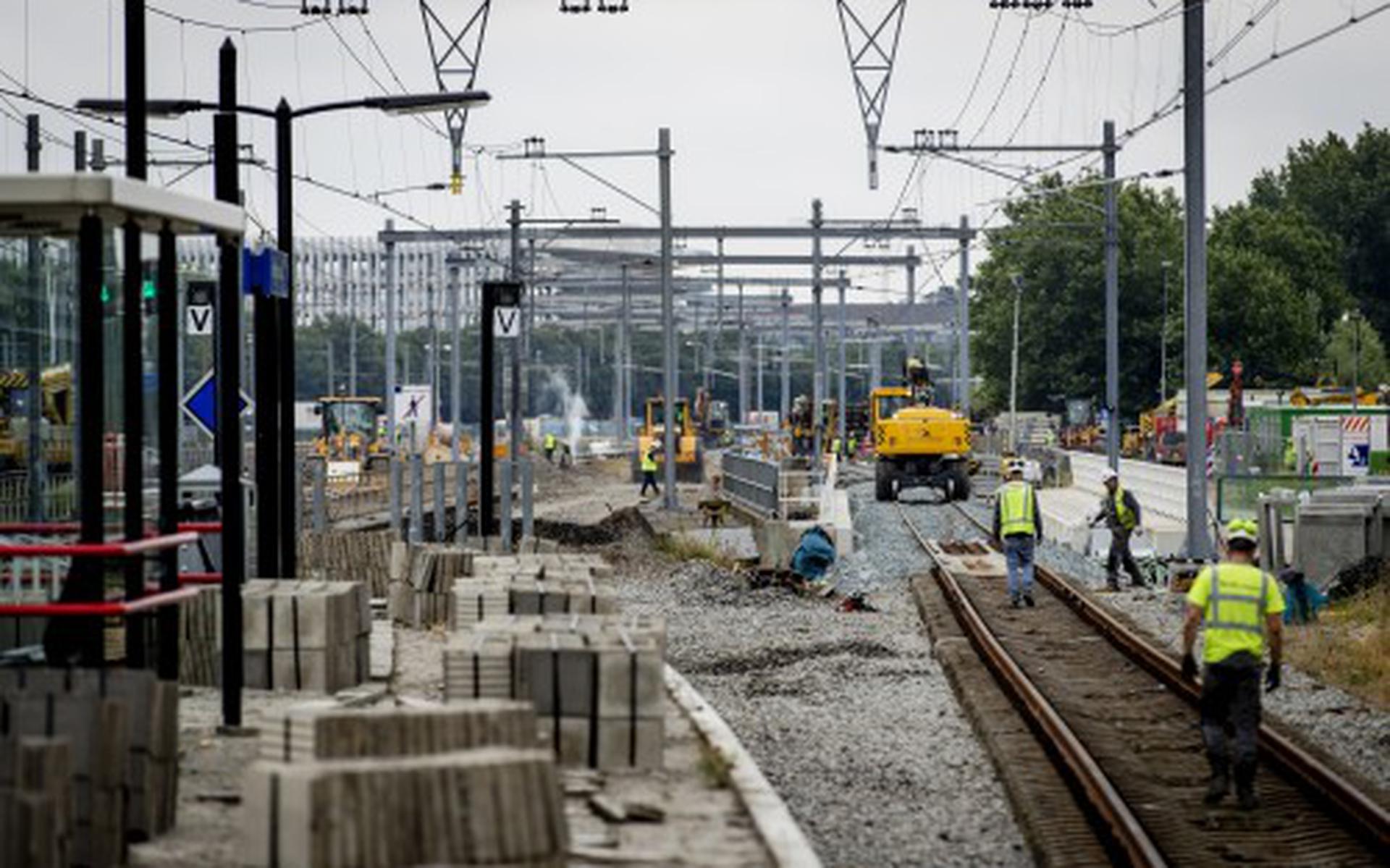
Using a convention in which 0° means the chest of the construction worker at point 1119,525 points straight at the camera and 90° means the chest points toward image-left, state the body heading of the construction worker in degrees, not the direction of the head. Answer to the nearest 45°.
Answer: approximately 45°

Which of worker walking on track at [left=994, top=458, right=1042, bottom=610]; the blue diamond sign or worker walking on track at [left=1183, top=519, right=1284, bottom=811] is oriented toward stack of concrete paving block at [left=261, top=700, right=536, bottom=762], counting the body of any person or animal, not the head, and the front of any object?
the blue diamond sign

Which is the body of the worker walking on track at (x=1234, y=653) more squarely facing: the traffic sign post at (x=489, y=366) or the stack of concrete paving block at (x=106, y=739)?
the traffic sign post

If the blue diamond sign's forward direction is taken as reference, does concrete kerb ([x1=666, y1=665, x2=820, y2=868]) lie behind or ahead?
ahead

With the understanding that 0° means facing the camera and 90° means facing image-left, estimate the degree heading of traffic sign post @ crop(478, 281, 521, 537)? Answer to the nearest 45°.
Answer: approximately 0°

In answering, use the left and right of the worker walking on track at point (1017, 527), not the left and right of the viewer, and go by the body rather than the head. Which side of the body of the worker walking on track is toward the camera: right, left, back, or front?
back

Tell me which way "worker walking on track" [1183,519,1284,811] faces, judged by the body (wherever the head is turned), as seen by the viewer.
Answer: away from the camera

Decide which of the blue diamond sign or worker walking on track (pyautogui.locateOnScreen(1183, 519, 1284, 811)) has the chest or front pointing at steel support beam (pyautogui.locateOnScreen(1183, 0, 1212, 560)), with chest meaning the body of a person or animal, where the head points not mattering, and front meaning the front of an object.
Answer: the worker walking on track
